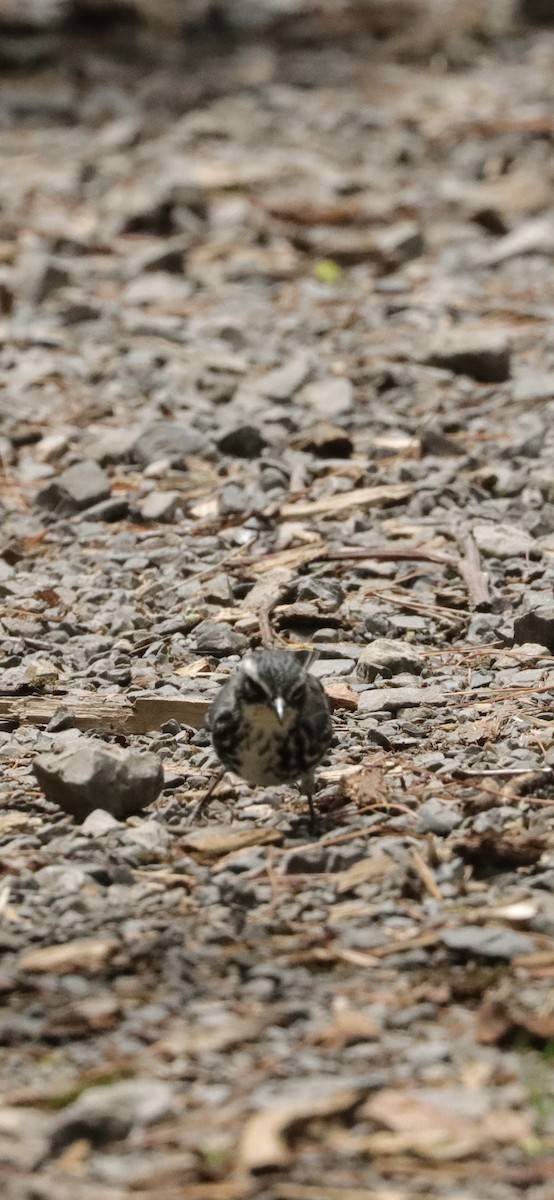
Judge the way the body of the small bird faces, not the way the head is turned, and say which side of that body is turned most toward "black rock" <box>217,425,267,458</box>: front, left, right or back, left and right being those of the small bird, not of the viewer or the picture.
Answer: back

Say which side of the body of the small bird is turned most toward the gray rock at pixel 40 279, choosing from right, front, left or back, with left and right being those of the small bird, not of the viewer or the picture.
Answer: back

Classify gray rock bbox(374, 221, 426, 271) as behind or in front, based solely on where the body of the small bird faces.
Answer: behind

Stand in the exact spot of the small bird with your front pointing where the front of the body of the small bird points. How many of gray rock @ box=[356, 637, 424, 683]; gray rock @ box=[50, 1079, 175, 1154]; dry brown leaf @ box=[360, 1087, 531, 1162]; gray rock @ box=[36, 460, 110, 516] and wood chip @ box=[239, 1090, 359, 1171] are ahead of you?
3

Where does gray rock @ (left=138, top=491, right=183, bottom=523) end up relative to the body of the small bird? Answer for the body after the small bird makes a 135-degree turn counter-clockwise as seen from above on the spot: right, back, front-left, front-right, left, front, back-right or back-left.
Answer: front-left

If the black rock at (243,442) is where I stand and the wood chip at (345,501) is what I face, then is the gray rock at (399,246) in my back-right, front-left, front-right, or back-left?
back-left

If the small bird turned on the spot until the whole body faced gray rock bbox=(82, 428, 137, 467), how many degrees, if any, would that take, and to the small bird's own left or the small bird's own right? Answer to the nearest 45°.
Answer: approximately 180°

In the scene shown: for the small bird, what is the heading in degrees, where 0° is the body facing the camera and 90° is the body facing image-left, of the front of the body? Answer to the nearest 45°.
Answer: approximately 0°
